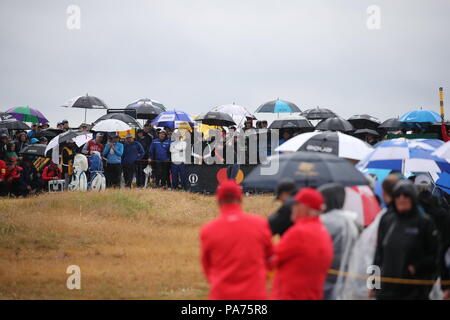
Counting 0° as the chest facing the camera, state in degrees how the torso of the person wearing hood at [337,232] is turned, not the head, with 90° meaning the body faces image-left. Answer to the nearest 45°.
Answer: approximately 135°

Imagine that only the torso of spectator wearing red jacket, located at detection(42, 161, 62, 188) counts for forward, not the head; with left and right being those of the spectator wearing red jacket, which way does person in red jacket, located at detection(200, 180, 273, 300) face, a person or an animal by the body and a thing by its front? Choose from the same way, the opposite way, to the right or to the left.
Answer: the opposite way

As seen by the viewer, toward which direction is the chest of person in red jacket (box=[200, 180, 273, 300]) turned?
away from the camera

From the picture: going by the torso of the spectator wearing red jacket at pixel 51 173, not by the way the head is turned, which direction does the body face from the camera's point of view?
toward the camera

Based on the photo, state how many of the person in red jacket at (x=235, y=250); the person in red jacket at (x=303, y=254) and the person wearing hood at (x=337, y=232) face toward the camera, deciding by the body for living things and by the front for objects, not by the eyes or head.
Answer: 0

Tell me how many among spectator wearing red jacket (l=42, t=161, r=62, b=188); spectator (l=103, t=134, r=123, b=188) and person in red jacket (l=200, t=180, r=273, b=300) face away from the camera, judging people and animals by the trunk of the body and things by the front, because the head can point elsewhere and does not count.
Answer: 1

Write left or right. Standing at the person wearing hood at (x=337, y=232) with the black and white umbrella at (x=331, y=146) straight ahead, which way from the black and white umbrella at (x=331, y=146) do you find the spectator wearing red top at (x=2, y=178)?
left

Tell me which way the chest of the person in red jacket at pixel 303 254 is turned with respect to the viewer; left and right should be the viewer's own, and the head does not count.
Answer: facing away from the viewer and to the left of the viewer

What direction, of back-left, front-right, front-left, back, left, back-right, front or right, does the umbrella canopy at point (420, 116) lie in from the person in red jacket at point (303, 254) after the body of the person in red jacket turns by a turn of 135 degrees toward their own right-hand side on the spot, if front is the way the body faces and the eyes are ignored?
left

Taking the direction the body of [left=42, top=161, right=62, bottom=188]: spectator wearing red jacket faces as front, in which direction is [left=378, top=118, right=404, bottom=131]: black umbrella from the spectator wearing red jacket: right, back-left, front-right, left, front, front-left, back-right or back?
left

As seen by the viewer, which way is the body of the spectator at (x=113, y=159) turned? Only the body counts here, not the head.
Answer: toward the camera

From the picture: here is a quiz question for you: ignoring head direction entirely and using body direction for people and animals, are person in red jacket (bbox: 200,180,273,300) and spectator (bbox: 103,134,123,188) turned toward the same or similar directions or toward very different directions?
very different directions

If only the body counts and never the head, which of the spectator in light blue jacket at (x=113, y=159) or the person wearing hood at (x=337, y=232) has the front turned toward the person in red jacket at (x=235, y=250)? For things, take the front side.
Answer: the spectator in light blue jacket

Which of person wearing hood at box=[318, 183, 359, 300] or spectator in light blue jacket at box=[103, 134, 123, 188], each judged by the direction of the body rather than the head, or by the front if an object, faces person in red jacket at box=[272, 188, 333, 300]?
the spectator in light blue jacket

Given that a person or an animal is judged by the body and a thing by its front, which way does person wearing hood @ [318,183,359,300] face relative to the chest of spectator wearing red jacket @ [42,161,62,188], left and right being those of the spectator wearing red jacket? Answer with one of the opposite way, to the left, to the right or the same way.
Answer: the opposite way

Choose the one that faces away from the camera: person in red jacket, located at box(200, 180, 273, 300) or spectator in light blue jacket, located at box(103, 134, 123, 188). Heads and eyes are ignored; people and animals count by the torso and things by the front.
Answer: the person in red jacket

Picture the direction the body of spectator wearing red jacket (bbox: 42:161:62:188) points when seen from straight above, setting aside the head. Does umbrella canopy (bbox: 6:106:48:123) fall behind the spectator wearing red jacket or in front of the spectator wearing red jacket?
behind
